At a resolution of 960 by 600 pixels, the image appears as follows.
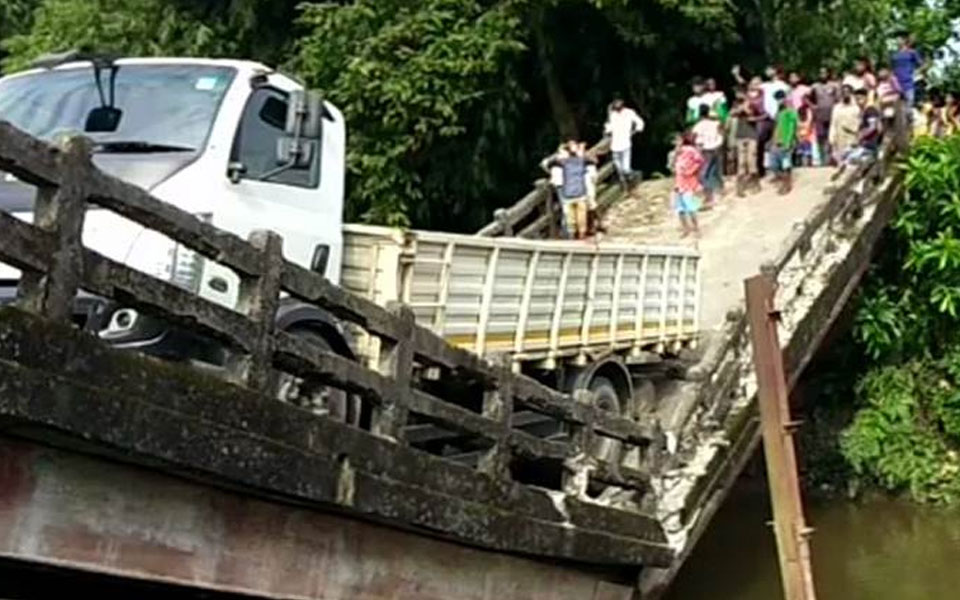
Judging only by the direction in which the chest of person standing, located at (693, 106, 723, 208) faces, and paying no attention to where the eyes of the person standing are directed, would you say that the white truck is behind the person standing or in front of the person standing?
in front

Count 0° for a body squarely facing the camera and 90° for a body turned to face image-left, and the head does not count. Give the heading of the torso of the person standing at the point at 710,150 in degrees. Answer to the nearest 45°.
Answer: approximately 0°

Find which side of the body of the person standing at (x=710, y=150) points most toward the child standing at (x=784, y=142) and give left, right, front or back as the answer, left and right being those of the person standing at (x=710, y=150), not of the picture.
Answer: left

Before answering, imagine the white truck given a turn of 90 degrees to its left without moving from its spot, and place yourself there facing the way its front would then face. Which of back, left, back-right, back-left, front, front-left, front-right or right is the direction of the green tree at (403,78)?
back-left

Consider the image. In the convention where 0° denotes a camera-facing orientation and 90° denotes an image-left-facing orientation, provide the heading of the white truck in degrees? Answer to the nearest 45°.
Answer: approximately 45°

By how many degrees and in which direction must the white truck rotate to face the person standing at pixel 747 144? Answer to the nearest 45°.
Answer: approximately 180°

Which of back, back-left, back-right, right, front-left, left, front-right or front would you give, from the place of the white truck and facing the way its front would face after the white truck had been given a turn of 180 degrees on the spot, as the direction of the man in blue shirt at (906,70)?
front

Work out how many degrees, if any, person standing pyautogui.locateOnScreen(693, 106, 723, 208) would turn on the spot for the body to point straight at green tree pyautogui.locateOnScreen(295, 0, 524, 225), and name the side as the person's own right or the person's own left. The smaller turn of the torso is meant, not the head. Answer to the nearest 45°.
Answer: approximately 90° to the person's own right
